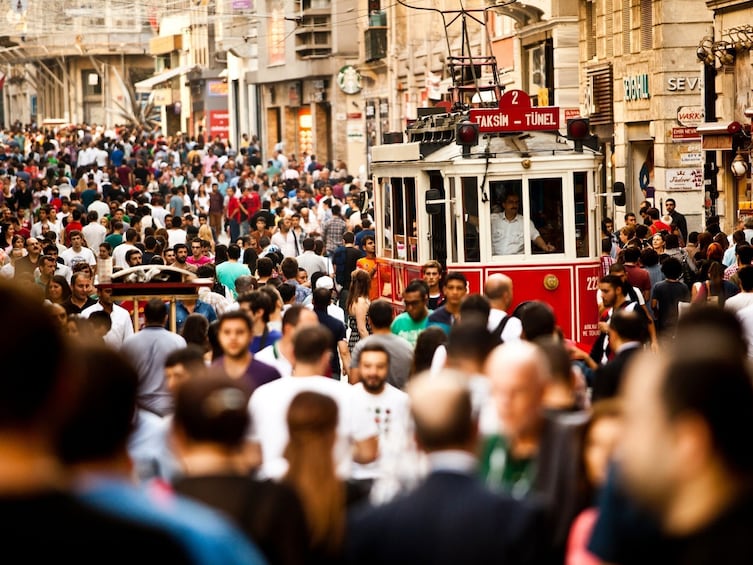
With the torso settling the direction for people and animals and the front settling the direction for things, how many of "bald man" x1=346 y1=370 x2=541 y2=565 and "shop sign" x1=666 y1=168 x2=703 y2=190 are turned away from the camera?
1

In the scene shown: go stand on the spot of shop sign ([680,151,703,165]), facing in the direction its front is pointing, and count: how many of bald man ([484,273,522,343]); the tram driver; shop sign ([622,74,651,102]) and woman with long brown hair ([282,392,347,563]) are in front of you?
3

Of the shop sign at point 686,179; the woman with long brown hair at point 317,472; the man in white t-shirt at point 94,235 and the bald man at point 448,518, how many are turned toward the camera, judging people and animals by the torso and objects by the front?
1

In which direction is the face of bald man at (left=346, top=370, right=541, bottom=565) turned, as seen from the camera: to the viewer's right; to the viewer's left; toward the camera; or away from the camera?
away from the camera

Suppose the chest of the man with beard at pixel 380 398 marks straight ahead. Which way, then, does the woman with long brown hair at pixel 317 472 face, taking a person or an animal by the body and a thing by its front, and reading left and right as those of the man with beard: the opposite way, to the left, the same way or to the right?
the opposite way

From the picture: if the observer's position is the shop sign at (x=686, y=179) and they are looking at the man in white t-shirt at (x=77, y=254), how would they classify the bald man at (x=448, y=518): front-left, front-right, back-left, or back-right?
front-left

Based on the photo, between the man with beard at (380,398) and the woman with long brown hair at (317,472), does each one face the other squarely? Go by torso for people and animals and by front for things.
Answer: yes

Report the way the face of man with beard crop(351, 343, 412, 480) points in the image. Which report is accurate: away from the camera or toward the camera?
toward the camera

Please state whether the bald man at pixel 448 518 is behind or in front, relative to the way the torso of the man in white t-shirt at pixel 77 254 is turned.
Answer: in front

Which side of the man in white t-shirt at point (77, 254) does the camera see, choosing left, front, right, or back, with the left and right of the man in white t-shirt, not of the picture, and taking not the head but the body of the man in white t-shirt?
front

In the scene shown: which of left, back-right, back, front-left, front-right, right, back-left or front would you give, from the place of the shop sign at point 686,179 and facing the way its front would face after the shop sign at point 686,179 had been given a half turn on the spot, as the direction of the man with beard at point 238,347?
back
